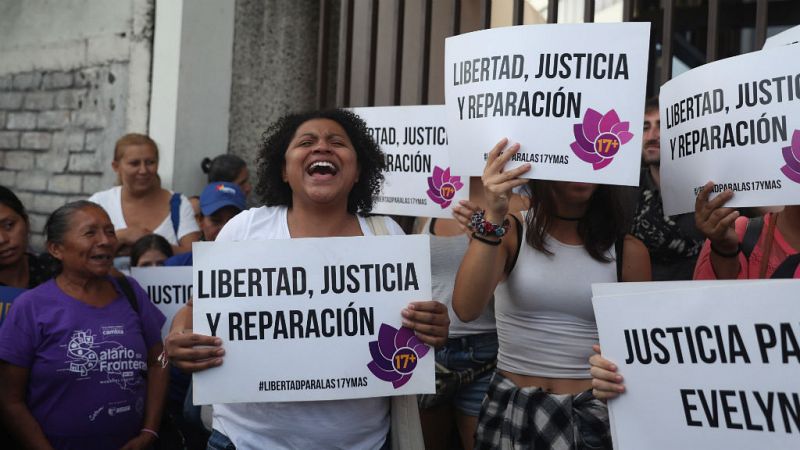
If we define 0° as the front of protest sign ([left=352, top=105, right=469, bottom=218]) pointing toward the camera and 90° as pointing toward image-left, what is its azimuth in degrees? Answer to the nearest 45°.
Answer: approximately 0°

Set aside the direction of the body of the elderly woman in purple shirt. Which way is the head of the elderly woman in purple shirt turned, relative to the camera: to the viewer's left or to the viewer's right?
to the viewer's right

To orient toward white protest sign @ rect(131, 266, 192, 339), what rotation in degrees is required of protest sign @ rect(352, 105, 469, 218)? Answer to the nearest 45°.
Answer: approximately 90° to its right

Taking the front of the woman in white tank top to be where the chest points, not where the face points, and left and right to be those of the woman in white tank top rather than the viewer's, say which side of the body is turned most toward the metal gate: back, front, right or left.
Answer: back

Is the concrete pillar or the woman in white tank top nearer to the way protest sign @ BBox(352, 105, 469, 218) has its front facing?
the woman in white tank top

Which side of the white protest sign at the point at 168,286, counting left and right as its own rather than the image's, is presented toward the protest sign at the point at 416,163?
left

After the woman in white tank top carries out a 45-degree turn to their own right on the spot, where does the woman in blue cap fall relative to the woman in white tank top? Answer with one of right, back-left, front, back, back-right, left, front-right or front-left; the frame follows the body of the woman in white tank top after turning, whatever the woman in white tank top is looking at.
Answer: right

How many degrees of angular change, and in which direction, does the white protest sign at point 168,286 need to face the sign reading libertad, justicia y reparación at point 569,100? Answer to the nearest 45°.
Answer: approximately 45° to its left
